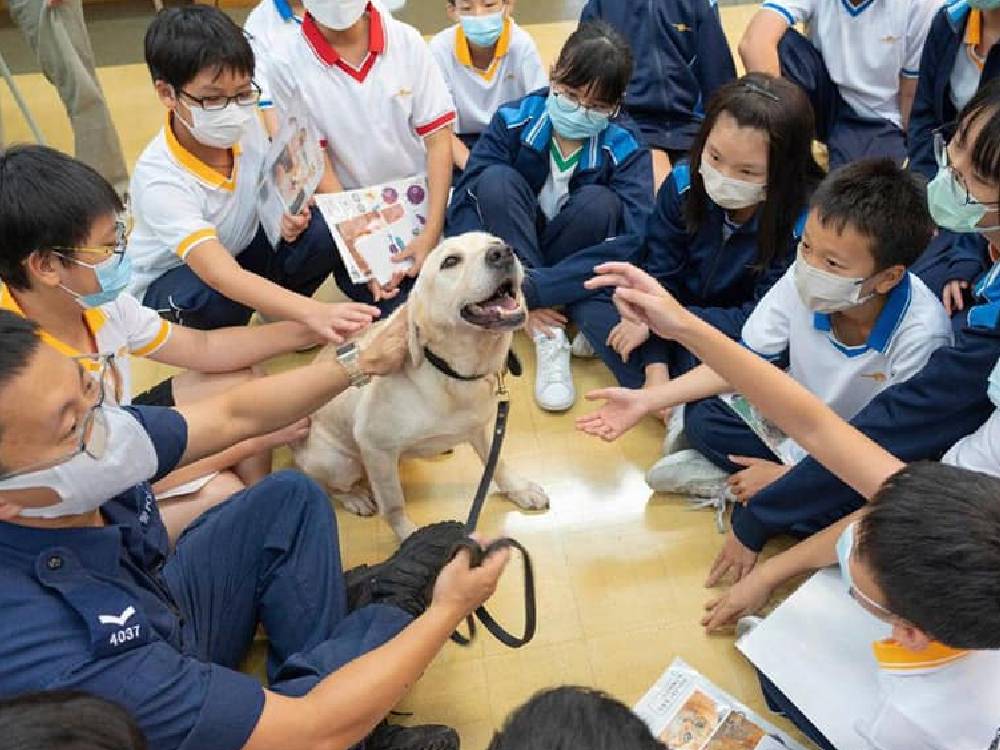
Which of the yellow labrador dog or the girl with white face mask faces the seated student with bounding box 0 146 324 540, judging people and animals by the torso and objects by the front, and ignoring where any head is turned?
the girl with white face mask

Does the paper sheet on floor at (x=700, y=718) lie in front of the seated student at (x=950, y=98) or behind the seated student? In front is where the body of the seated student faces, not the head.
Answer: in front

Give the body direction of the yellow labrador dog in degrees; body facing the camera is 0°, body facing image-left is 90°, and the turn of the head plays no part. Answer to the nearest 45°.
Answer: approximately 315°

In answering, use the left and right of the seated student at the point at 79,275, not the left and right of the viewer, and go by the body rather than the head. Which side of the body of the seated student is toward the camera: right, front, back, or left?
right

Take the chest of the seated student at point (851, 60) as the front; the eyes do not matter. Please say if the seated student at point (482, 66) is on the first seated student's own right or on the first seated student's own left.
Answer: on the first seated student's own right

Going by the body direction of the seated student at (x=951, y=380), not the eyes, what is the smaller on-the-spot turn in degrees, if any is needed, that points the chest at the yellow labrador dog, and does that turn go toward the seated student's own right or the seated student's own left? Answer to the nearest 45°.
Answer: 0° — they already face it

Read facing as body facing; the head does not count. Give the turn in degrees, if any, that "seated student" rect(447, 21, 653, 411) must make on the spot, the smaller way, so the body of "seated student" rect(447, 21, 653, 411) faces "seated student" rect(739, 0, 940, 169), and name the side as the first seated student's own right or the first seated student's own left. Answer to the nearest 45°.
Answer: approximately 135° to the first seated student's own left

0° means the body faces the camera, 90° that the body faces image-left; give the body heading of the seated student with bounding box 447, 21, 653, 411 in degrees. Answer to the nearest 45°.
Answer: approximately 0°

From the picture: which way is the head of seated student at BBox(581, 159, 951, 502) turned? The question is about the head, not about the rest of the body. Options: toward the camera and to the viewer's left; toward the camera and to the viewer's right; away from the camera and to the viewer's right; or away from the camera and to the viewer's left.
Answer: toward the camera and to the viewer's left

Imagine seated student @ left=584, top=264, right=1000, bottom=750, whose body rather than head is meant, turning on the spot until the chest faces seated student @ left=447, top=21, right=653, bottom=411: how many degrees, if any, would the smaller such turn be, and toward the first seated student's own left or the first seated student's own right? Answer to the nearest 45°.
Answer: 0° — they already face them

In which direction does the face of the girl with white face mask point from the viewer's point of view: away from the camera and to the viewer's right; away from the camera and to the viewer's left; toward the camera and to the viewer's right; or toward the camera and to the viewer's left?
toward the camera and to the viewer's left

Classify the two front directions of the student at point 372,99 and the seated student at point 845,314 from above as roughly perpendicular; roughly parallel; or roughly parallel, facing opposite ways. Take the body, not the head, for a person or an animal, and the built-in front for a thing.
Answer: roughly perpendicular
